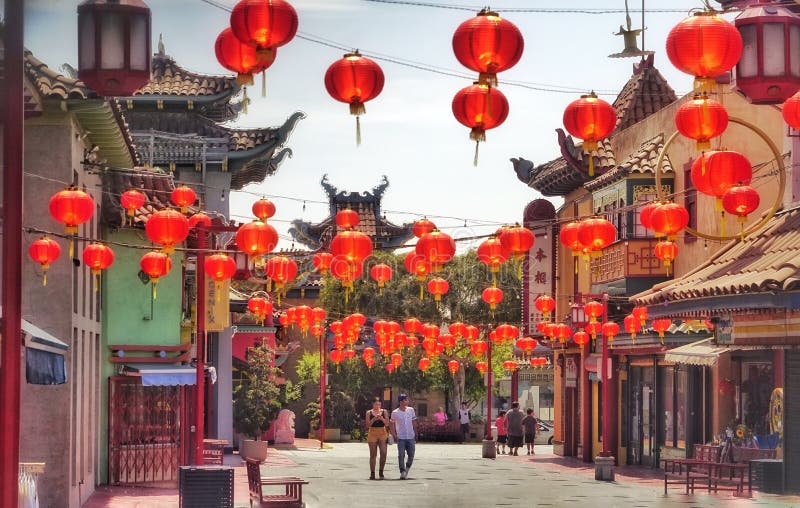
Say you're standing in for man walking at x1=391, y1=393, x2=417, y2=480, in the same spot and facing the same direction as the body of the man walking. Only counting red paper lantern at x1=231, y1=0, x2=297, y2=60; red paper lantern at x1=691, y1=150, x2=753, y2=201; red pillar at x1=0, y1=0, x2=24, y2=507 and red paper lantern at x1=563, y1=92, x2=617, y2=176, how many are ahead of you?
4

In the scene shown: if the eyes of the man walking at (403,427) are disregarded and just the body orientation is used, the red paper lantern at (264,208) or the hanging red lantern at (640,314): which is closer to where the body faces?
the red paper lantern

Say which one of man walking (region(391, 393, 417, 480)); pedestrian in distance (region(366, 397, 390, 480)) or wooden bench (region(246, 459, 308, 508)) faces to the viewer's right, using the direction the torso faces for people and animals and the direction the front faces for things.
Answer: the wooden bench

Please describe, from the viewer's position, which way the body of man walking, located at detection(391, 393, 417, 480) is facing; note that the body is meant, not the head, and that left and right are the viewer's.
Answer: facing the viewer

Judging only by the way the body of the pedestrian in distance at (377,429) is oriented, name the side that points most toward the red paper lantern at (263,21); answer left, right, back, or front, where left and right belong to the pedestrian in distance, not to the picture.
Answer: front

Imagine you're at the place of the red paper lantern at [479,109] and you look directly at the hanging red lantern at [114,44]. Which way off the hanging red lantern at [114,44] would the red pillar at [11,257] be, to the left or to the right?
left

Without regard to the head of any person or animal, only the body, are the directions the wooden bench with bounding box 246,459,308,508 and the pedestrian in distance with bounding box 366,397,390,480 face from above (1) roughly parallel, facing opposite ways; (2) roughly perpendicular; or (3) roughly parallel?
roughly perpendicular

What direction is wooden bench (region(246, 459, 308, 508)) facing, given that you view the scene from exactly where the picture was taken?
facing to the right of the viewer

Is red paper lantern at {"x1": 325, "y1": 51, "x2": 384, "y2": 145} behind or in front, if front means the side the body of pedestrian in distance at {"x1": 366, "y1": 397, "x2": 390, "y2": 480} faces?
in front

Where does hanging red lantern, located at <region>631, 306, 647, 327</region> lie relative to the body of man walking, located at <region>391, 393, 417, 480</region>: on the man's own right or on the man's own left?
on the man's own left

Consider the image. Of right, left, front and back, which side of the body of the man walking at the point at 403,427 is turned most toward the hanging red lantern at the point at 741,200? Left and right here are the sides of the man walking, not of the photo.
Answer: front

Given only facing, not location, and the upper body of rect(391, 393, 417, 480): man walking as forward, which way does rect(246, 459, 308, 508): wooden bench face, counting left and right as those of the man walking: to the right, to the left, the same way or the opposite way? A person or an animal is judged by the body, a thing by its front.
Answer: to the left

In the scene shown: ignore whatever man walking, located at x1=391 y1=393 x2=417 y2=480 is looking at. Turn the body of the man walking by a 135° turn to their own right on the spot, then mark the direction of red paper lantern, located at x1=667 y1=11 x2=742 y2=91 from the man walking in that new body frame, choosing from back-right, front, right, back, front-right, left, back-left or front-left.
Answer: back-left
